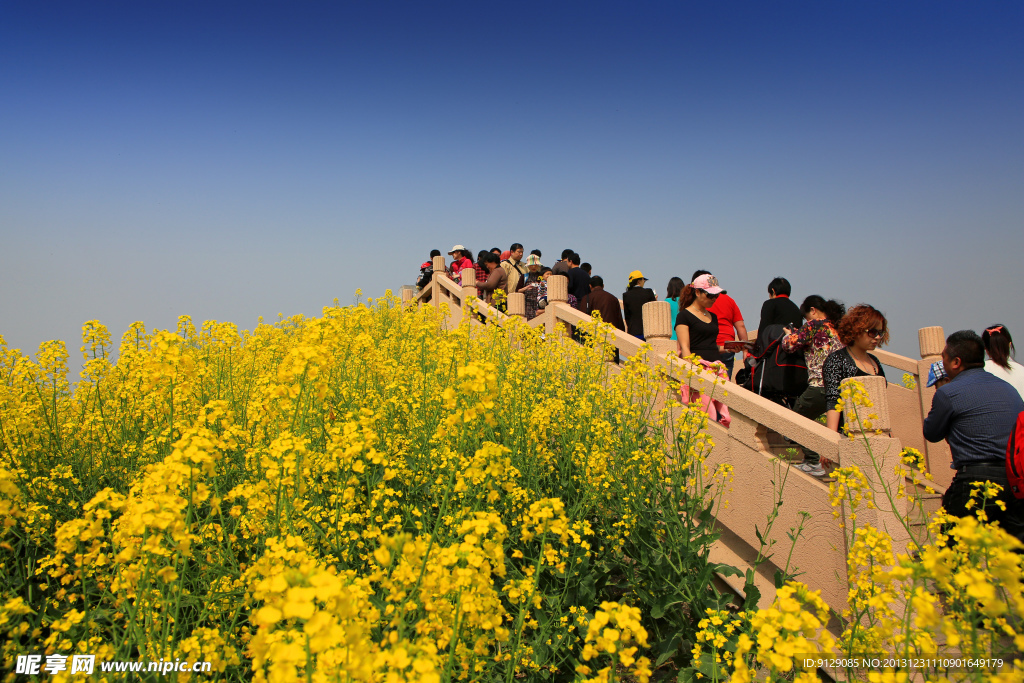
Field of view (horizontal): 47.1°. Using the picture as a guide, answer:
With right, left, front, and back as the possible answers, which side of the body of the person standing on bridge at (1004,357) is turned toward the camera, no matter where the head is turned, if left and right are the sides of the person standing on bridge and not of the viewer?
back

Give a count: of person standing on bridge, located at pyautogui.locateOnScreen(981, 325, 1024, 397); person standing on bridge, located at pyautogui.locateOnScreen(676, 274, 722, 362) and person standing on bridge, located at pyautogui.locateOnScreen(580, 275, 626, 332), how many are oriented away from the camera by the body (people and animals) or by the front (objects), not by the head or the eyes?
2

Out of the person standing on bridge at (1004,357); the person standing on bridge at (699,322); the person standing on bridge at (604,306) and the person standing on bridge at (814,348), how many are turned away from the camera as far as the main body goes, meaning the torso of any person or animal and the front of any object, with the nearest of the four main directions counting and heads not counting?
2

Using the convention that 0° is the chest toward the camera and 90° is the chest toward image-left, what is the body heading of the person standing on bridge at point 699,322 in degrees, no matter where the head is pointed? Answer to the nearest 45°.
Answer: approximately 315°

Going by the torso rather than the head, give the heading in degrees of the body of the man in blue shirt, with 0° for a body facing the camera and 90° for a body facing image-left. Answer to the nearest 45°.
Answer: approximately 135°

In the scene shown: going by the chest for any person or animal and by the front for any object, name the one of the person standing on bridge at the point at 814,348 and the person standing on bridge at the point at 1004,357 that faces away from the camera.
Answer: the person standing on bridge at the point at 1004,357

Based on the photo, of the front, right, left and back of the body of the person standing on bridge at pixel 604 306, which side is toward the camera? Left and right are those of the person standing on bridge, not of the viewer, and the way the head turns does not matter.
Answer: back

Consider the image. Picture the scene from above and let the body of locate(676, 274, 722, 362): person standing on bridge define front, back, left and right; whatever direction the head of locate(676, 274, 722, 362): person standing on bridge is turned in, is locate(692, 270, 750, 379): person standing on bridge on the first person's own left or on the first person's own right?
on the first person's own left
